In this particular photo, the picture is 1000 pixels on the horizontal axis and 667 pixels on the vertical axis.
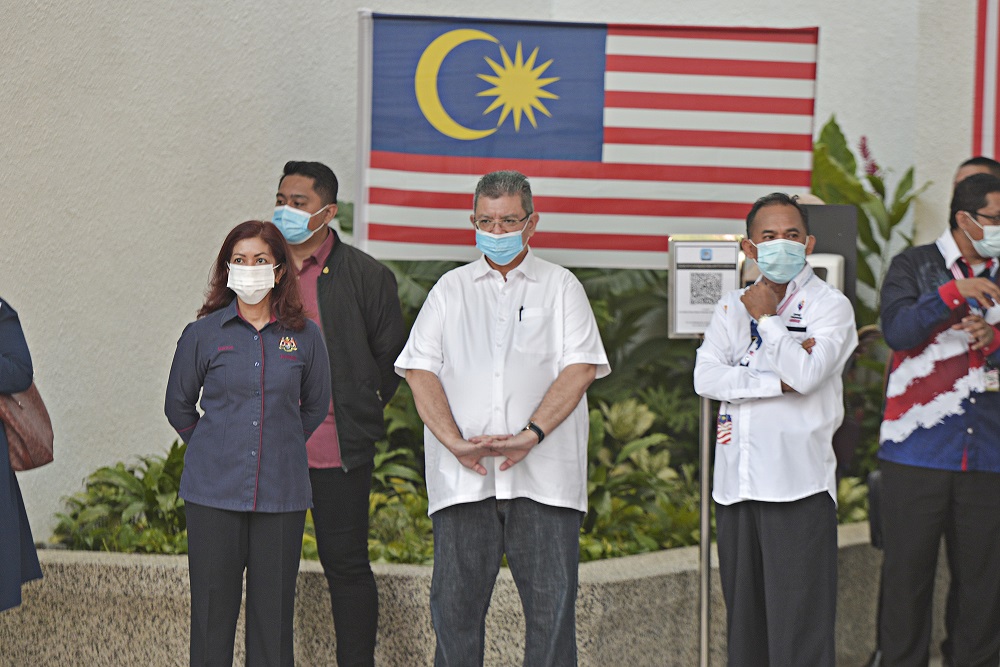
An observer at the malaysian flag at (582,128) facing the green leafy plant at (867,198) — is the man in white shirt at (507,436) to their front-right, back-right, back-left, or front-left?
back-right

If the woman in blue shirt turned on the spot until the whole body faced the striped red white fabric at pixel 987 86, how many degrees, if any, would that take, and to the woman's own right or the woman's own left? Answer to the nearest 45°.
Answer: approximately 90° to the woman's own left

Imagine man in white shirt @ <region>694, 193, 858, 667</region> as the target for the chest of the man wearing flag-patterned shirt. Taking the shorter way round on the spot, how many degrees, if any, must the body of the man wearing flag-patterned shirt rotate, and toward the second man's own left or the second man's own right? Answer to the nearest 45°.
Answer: approximately 90° to the second man's own right

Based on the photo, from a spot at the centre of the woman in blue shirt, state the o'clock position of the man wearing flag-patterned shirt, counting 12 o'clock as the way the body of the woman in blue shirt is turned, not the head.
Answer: The man wearing flag-patterned shirt is roughly at 9 o'clock from the woman in blue shirt.

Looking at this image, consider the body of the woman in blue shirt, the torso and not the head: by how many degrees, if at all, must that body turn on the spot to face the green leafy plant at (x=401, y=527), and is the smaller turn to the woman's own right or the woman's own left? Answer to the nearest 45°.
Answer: approximately 135° to the woman's own left

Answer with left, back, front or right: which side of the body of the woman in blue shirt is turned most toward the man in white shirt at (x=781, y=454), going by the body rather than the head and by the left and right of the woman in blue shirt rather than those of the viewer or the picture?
left

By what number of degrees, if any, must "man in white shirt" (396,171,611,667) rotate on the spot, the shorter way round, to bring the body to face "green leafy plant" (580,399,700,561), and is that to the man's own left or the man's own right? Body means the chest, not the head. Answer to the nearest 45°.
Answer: approximately 180°

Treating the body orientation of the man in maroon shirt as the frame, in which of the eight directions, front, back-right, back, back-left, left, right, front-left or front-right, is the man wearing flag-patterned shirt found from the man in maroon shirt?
back-left

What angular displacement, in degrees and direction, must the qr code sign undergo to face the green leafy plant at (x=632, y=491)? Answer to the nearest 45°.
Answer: approximately 180°

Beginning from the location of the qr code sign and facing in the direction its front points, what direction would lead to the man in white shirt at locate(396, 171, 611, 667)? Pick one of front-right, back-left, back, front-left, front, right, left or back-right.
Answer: front-right
